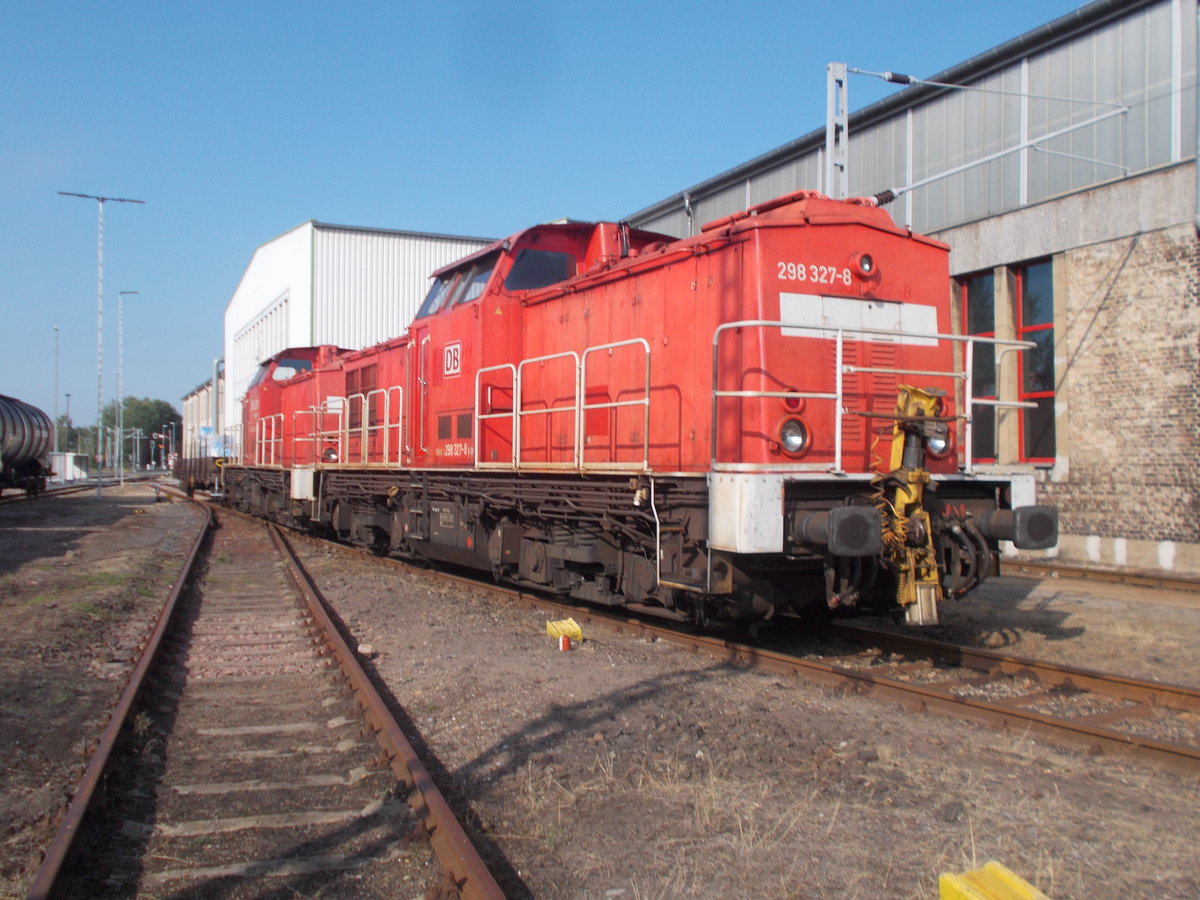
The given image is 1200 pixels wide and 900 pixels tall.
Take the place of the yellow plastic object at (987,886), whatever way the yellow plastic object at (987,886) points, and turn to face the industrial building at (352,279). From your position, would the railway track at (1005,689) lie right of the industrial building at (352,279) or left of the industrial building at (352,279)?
right
